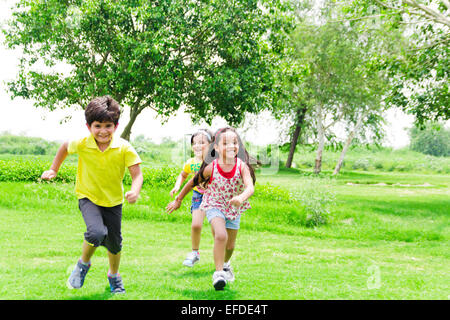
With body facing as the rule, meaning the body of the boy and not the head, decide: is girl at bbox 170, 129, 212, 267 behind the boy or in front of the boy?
behind

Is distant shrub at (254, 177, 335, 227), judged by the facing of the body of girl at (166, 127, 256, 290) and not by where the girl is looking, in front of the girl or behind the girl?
behind

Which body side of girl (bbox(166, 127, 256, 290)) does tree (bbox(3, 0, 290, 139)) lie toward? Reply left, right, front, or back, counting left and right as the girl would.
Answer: back

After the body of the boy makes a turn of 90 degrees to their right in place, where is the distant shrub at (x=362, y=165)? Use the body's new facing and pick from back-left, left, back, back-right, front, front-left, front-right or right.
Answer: back-right

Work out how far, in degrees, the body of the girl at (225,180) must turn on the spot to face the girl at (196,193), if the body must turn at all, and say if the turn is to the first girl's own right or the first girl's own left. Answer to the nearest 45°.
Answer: approximately 180°

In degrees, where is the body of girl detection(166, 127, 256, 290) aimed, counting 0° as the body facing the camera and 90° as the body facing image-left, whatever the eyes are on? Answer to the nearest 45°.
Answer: approximately 0°

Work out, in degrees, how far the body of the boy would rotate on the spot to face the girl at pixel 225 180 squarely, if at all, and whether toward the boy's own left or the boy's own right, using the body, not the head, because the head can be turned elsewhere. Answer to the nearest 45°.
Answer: approximately 90° to the boy's own left

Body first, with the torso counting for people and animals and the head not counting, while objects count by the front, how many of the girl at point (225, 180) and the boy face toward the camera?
2

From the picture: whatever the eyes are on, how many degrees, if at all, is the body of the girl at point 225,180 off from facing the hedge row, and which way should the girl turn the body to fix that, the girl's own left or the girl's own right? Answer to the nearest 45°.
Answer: approximately 135° to the girl's own right
